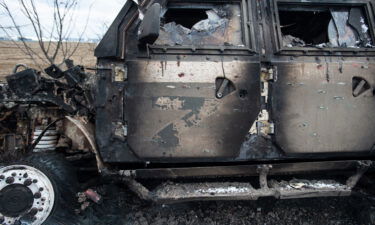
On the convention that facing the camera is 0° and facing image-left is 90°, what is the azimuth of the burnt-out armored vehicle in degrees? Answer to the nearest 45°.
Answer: approximately 90°
